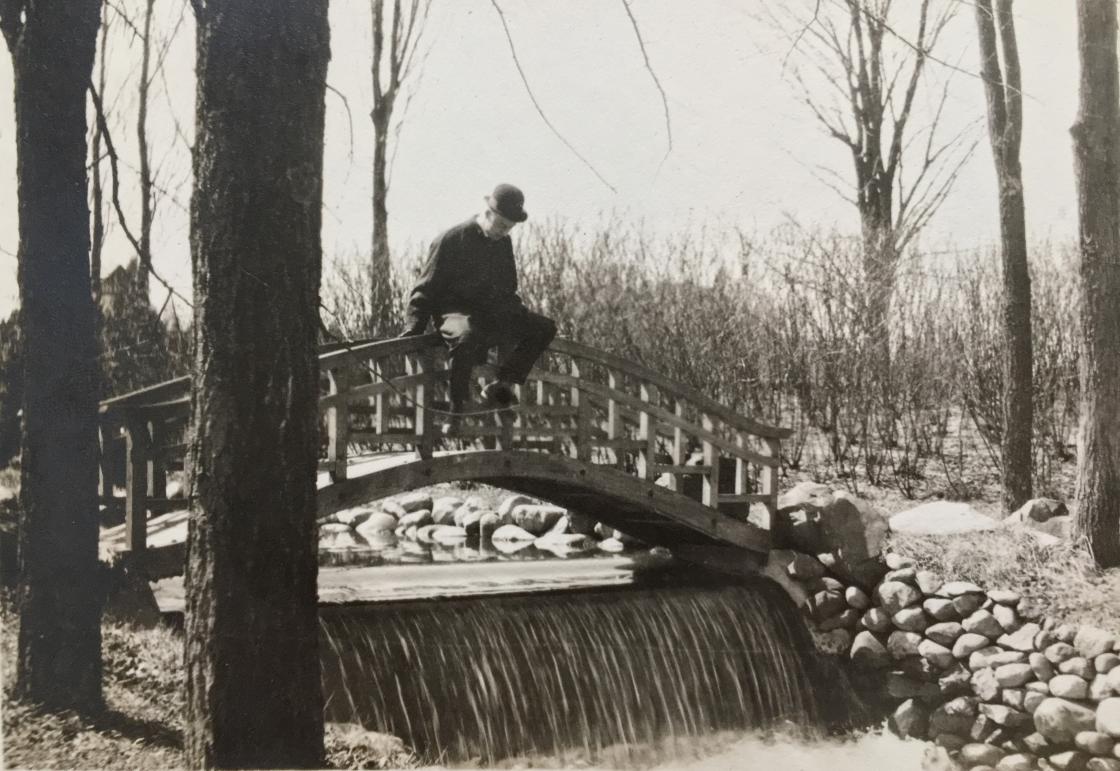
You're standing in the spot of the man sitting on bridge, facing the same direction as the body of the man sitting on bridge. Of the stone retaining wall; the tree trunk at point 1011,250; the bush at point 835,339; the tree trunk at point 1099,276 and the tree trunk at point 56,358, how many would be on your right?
1

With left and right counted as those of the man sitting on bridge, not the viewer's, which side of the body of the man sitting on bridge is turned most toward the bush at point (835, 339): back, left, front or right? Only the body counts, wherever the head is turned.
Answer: left

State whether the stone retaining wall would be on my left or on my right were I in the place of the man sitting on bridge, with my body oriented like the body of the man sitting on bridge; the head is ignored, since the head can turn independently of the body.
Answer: on my left

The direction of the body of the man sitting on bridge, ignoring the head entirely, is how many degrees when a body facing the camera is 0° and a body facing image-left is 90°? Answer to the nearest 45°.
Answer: approximately 315°

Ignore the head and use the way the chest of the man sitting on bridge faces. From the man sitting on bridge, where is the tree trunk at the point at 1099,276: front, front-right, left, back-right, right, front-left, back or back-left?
front-left

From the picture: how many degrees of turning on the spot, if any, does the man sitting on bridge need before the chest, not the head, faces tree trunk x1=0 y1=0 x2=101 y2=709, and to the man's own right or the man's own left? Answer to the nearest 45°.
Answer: approximately 90° to the man's own right

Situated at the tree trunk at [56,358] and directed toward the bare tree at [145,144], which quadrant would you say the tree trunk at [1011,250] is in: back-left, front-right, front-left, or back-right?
front-right

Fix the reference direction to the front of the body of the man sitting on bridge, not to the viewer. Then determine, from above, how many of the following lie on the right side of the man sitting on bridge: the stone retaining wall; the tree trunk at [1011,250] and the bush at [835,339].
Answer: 0

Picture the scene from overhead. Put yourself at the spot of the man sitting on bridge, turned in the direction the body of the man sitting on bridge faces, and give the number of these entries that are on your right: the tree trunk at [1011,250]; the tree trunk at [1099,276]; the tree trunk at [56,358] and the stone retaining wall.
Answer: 1

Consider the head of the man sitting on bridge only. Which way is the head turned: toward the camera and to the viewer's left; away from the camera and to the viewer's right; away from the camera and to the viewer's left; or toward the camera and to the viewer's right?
toward the camera and to the viewer's right

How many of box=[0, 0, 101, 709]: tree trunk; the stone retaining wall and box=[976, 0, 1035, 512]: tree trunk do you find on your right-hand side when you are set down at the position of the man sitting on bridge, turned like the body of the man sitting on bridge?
1

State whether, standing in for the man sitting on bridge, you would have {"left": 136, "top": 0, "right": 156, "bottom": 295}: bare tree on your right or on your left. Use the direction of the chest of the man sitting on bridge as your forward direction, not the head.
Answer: on your right

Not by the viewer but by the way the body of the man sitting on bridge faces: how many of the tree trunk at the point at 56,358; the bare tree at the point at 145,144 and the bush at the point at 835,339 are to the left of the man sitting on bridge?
1
